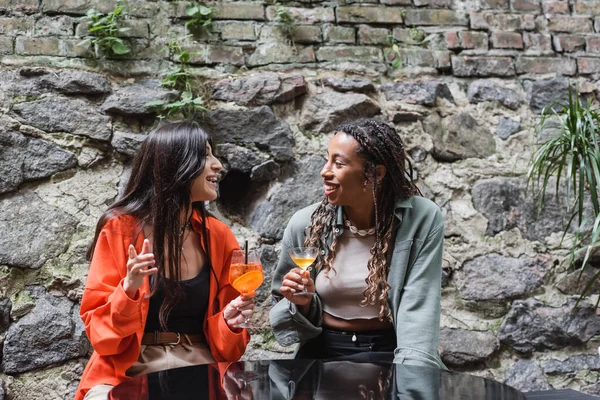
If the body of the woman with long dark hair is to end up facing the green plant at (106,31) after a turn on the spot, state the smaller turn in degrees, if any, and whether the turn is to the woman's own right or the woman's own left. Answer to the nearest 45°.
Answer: approximately 135° to the woman's own left

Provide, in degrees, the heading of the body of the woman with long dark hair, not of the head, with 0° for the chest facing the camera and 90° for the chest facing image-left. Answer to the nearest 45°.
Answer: approximately 315°

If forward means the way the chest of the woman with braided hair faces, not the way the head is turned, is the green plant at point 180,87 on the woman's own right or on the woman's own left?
on the woman's own right

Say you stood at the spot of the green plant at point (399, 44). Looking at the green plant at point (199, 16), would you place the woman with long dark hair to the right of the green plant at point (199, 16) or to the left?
left

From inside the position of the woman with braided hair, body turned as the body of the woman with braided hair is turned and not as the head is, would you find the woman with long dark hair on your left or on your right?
on your right

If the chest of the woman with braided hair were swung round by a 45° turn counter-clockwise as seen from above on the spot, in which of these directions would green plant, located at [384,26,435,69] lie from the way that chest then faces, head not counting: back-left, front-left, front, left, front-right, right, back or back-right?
back-left

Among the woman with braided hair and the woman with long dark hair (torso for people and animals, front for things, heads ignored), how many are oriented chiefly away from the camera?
0

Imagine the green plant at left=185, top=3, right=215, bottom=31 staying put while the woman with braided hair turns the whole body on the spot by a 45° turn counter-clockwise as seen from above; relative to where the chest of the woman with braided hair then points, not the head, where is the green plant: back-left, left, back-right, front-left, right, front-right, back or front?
back

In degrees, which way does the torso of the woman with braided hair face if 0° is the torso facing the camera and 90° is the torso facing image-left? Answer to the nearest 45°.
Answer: approximately 0°

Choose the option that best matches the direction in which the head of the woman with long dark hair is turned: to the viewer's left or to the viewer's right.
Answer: to the viewer's right

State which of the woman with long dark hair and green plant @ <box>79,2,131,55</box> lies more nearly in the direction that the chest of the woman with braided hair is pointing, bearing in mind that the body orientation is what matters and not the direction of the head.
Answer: the woman with long dark hair

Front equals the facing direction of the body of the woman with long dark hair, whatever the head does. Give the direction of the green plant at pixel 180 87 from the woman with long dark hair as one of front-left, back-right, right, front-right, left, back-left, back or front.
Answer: back-left

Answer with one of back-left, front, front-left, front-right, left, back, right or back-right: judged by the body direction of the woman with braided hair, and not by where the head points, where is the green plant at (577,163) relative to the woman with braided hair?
back-left
